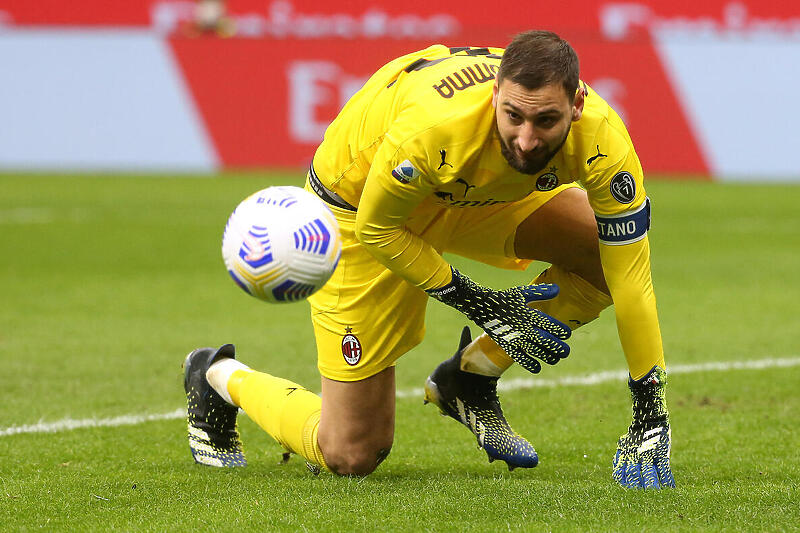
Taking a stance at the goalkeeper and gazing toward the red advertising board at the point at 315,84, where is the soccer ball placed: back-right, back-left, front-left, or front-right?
back-left

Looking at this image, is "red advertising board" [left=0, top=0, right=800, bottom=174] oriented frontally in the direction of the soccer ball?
yes

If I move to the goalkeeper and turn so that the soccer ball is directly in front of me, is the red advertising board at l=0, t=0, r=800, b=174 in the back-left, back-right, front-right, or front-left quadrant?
back-right

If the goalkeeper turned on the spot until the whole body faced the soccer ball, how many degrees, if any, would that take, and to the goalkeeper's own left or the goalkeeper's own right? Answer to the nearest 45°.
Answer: approximately 90° to the goalkeeper's own right

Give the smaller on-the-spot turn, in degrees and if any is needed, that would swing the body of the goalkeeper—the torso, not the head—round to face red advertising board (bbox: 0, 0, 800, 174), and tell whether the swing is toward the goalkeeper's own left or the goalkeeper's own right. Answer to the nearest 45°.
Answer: approximately 135° to the goalkeeper's own left

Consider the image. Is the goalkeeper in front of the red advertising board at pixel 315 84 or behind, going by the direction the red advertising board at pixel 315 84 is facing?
in front

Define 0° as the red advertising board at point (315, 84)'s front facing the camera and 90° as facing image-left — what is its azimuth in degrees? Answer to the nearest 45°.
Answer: approximately 0°
